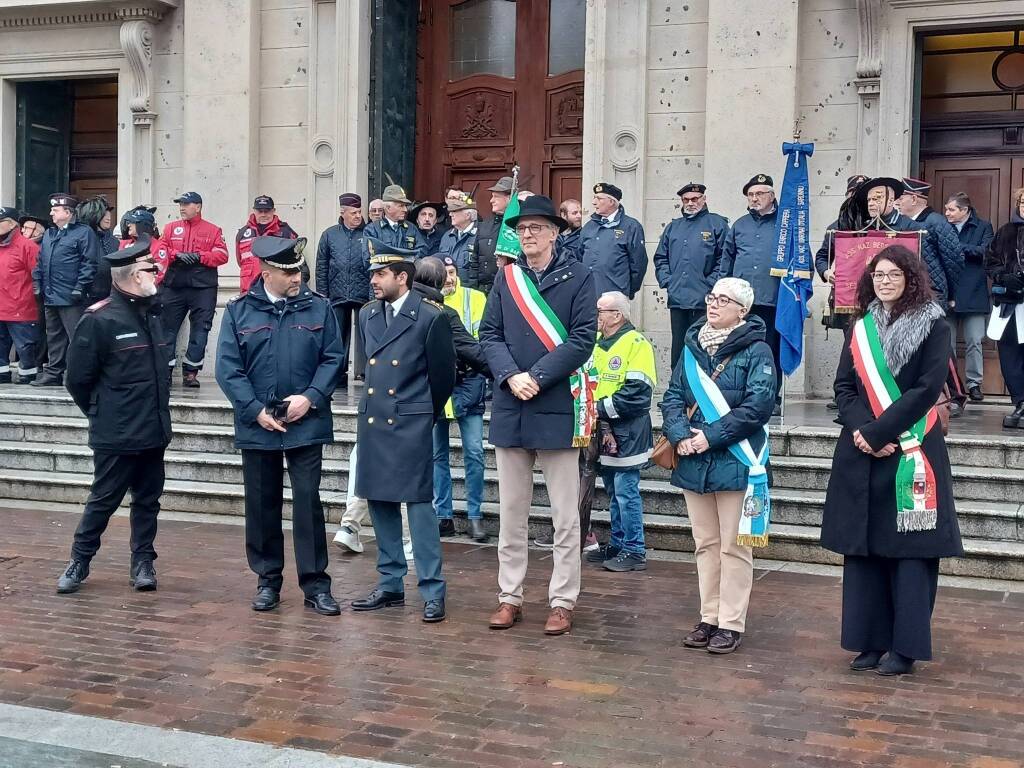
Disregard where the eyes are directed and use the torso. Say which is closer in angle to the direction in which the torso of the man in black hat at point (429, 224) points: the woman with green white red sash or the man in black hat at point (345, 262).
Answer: the woman with green white red sash

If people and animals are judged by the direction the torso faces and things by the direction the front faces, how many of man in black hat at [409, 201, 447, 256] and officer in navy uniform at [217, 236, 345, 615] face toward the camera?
2

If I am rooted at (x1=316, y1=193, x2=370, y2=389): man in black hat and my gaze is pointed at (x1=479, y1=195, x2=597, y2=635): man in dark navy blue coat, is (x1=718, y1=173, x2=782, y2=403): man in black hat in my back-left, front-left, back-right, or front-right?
front-left

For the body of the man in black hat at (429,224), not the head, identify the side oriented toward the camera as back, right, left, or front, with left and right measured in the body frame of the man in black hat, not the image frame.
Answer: front

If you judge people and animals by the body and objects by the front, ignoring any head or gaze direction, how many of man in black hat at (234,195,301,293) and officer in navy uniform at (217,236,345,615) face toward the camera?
2

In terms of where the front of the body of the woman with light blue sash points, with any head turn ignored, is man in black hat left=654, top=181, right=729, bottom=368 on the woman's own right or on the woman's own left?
on the woman's own right

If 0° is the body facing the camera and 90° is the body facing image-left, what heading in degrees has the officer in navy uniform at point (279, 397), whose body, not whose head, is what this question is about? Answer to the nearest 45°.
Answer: approximately 0°

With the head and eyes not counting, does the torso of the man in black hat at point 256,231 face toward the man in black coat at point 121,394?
yes

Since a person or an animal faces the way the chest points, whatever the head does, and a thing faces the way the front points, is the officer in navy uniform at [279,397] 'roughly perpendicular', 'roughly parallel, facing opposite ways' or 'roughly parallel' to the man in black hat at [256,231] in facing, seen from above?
roughly parallel

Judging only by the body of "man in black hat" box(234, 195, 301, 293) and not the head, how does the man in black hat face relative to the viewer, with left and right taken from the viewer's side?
facing the viewer

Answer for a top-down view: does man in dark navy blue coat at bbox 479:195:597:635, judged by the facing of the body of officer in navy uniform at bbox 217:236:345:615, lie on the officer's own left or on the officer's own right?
on the officer's own left

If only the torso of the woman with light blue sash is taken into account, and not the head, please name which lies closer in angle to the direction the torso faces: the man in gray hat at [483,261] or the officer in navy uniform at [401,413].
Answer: the officer in navy uniform
